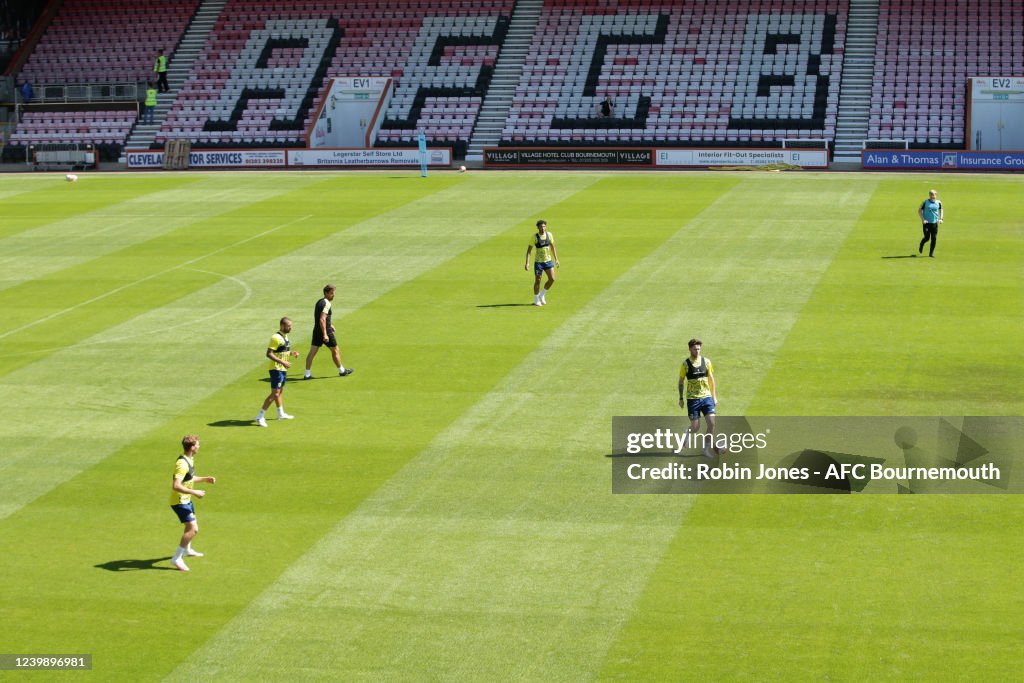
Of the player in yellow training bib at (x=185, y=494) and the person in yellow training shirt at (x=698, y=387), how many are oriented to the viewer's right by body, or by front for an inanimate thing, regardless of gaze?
1

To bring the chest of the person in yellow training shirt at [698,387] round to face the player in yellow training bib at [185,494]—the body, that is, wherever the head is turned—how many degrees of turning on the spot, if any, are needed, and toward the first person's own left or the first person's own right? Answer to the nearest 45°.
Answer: approximately 45° to the first person's own right

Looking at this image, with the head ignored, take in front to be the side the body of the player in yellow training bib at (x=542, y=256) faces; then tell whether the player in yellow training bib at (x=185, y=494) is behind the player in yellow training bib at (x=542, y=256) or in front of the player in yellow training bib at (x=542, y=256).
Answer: in front

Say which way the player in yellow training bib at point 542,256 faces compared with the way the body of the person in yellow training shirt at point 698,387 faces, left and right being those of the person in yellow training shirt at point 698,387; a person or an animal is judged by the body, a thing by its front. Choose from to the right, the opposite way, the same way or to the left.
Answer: the same way

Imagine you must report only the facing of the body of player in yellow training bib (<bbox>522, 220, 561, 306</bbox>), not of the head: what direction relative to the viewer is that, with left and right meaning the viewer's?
facing the viewer

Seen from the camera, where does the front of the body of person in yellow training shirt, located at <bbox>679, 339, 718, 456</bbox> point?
toward the camera

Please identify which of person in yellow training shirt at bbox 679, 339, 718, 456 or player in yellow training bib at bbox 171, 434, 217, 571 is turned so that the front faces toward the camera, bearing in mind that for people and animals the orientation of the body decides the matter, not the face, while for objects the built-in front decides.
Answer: person in yellow training shirt at bbox 679, 339, 718, 456

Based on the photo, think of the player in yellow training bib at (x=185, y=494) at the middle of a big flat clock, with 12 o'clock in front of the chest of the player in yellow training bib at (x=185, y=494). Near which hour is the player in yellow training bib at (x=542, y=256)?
the player in yellow training bib at (x=542, y=256) is roughly at 10 o'clock from the player in yellow training bib at (x=185, y=494).

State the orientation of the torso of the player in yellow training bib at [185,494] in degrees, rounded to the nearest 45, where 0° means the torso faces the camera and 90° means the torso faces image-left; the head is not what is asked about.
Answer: approximately 270°

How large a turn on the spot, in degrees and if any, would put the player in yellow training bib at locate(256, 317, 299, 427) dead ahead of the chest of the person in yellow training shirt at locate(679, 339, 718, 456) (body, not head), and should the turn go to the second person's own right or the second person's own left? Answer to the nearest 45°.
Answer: approximately 90° to the second person's own right

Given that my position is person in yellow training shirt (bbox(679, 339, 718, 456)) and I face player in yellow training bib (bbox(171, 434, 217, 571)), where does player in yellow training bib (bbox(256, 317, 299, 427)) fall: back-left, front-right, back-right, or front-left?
front-right

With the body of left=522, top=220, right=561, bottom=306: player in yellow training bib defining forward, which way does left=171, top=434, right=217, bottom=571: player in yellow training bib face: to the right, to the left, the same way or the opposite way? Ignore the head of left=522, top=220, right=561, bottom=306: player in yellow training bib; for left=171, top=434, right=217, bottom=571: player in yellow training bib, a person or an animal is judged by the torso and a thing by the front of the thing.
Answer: to the left

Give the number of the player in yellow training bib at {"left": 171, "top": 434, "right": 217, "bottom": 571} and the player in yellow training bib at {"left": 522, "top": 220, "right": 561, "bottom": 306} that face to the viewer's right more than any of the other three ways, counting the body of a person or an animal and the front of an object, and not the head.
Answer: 1

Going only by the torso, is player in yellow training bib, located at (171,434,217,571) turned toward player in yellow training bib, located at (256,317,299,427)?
no

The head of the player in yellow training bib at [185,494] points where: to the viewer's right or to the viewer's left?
to the viewer's right

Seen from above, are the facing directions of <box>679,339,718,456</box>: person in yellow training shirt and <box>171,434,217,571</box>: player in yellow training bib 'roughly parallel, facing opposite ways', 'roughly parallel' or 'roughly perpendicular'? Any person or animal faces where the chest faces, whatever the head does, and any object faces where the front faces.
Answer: roughly perpendicular

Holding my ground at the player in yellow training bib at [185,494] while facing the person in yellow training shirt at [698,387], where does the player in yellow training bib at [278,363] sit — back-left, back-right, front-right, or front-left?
front-left
